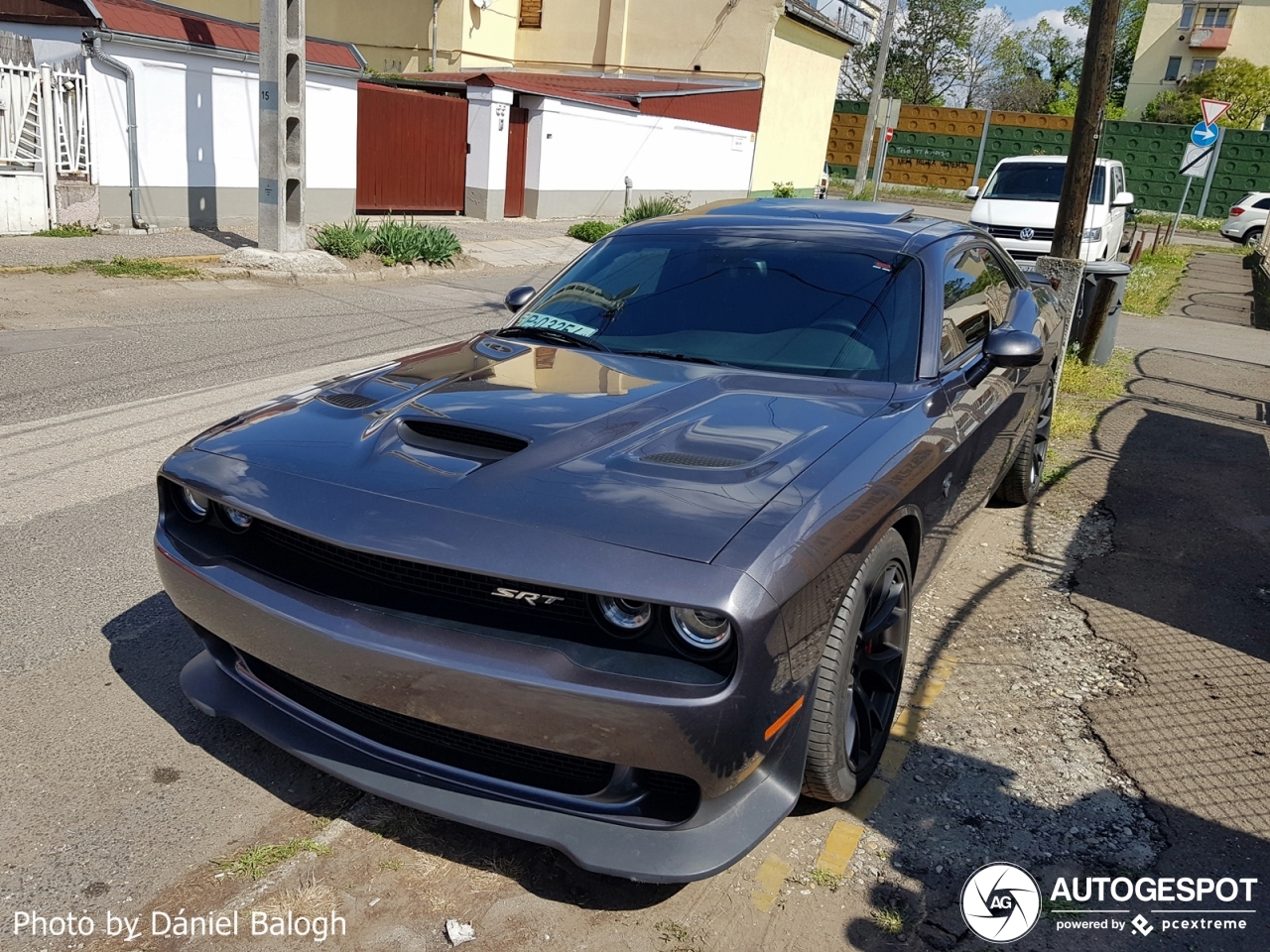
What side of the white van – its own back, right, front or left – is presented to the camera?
front

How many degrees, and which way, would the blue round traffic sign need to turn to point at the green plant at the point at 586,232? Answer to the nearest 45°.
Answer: approximately 90° to its right

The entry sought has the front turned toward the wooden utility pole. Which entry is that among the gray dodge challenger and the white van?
the white van

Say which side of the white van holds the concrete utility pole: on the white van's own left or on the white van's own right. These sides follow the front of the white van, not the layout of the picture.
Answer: on the white van's own right

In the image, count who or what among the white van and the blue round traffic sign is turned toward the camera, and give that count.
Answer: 2

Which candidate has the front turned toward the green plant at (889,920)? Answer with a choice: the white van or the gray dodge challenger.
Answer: the white van

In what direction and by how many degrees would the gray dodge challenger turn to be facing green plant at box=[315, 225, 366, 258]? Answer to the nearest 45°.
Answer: approximately 135° to its right

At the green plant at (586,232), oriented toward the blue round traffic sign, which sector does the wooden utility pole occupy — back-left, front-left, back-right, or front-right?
front-right

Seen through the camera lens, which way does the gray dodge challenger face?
facing the viewer and to the left of the viewer

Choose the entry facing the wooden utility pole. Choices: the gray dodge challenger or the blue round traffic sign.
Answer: the blue round traffic sign

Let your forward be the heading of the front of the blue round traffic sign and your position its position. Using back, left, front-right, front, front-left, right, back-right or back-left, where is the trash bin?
front

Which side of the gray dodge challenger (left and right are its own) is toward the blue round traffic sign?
back

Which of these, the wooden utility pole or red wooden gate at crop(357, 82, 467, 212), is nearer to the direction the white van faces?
the wooden utility pole

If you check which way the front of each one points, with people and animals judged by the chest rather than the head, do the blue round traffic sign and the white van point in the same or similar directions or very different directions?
same or similar directions

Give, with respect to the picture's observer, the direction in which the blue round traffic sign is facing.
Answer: facing the viewer

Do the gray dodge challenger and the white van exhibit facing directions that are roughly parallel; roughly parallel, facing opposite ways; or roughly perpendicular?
roughly parallel
